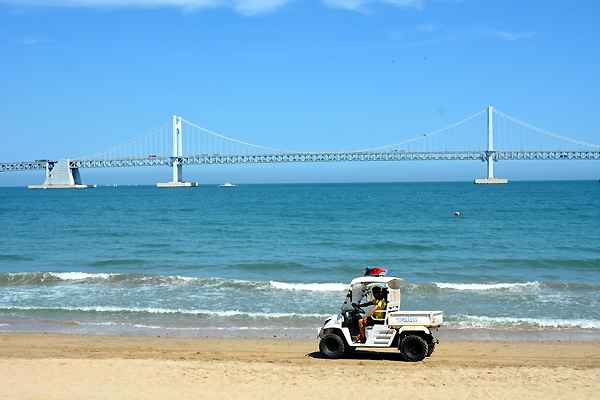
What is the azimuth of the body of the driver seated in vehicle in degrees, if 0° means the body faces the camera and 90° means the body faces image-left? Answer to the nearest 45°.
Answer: approximately 90°

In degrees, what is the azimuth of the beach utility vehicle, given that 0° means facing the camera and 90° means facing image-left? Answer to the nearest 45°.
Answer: approximately 90°
